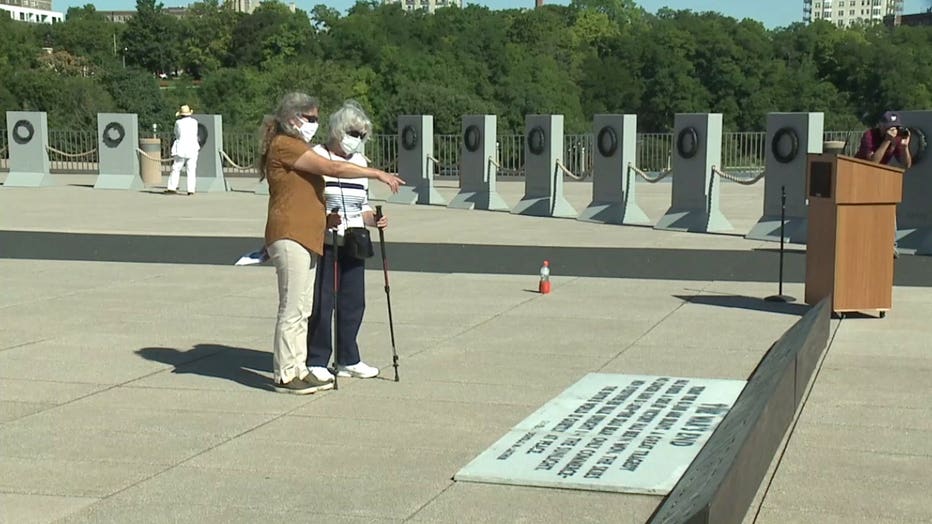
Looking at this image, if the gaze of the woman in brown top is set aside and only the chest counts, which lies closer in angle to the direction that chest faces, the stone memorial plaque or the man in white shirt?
the stone memorial plaque

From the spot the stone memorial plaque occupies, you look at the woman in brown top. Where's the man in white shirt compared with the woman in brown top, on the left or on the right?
right

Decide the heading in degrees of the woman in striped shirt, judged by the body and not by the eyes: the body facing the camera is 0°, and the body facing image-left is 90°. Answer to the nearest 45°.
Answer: approximately 315°

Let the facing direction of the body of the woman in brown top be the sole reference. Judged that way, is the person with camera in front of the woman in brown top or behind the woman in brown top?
in front

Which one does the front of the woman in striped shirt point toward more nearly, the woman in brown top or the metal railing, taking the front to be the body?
the woman in brown top

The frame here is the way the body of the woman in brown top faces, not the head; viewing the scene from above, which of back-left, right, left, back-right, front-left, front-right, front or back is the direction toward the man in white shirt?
left

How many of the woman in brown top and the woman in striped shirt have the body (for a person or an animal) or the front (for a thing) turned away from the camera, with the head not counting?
0

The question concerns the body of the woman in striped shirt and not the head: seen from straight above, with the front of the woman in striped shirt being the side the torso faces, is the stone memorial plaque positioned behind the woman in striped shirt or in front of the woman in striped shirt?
in front

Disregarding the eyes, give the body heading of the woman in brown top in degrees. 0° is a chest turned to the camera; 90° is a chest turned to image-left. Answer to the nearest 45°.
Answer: approximately 270°

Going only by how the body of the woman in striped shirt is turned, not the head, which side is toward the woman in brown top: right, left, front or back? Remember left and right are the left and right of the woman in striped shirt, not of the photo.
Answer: right

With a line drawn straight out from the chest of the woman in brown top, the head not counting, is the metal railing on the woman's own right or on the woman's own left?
on the woman's own left

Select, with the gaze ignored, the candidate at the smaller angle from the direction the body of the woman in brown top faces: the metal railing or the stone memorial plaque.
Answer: the stone memorial plaque

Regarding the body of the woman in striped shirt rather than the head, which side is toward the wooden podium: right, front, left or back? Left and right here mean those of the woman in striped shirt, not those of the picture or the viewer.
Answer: left

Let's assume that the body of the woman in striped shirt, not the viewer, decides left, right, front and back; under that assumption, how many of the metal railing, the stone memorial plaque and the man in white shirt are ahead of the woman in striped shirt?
1

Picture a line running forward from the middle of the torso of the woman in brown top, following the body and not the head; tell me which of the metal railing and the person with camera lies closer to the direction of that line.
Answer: the person with camera
